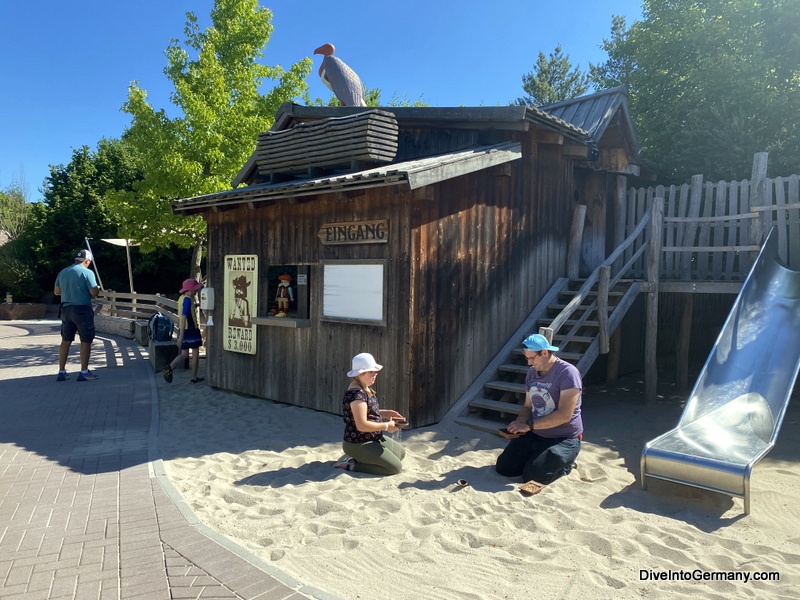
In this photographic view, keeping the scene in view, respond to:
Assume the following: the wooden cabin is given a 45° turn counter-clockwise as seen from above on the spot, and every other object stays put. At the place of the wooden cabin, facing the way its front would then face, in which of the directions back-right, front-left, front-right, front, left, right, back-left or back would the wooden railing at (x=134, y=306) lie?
back-right

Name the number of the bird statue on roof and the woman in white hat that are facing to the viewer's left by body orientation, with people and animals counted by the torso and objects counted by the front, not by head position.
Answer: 1

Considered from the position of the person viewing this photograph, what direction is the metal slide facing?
facing the viewer and to the left of the viewer

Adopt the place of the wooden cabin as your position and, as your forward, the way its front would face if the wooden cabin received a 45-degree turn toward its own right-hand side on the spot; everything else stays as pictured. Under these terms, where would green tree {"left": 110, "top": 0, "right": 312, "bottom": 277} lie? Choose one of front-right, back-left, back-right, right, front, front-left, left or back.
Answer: front-right

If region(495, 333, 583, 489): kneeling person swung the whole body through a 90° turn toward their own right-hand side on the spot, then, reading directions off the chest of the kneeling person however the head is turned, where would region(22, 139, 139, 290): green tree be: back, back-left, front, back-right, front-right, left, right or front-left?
front

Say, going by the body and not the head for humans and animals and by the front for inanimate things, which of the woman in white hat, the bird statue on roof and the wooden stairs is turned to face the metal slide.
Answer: the woman in white hat

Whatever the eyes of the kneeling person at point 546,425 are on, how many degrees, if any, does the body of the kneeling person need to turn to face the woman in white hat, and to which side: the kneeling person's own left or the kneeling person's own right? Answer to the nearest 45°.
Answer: approximately 45° to the kneeling person's own right

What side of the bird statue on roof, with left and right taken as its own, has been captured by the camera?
left

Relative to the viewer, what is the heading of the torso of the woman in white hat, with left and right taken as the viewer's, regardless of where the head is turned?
facing to the right of the viewer

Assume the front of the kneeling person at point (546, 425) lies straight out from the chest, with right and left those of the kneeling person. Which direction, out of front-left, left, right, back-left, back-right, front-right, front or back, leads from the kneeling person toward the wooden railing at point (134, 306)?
right

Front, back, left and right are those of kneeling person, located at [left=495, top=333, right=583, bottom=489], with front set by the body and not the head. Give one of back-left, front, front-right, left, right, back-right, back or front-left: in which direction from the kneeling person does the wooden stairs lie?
back-right

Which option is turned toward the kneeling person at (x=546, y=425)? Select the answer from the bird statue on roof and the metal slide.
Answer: the metal slide

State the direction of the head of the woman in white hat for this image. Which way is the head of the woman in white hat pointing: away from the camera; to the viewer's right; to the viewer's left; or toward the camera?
to the viewer's right

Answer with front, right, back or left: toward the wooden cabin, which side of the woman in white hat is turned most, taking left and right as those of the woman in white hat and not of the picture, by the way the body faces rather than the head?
left

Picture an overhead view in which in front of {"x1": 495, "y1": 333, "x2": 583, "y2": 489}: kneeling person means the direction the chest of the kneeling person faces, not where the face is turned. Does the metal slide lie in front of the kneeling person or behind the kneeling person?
behind

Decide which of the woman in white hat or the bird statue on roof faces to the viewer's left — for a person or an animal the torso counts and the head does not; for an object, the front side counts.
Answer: the bird statue on roof
